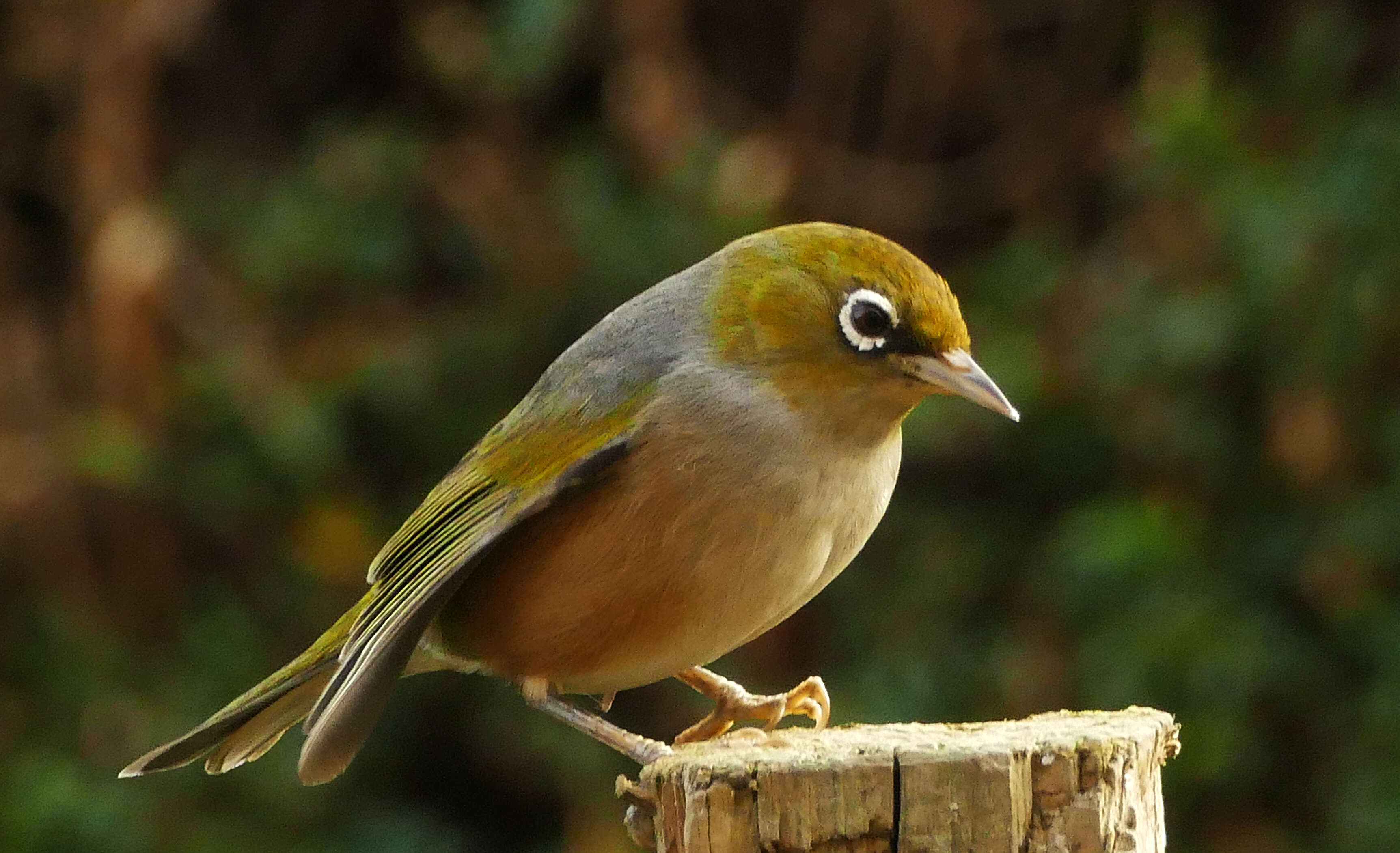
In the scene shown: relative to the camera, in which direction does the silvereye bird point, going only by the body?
to the viewer's right
